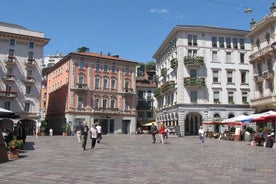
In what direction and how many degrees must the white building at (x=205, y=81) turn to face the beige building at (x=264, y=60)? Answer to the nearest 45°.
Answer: approximately 45° to its left

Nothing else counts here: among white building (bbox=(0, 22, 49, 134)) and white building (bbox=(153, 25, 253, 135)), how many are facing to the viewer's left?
0

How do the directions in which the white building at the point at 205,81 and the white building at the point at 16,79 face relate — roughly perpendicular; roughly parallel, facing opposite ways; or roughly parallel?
roughly perpendicular

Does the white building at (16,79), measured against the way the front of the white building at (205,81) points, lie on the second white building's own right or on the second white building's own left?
on the second white building's own right

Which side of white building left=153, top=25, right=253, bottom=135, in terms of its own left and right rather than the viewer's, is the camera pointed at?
front

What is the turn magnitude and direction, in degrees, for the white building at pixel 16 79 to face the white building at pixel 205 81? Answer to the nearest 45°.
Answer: approximately 45° to its left
